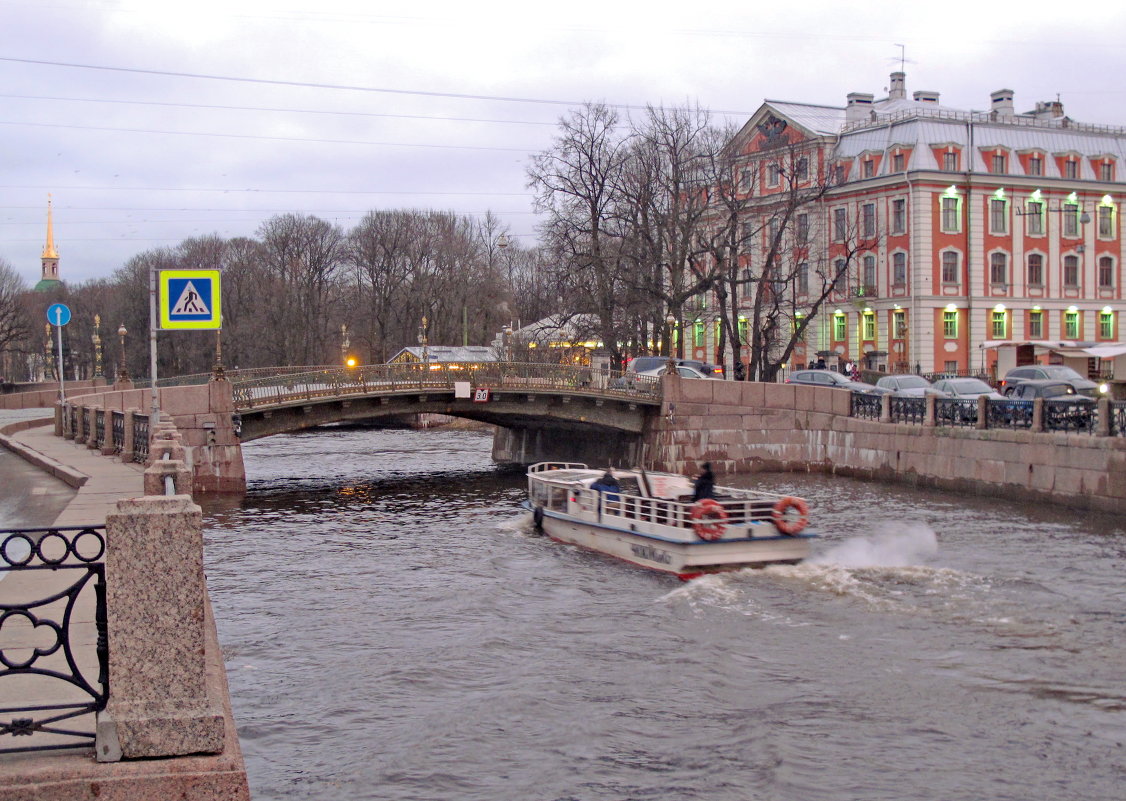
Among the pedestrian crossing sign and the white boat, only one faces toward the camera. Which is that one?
the pedestrian crossing sign

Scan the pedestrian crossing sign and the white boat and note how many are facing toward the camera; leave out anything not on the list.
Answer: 1

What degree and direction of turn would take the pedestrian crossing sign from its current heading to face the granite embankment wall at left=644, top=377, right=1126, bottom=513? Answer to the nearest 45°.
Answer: approximately 135° to its left

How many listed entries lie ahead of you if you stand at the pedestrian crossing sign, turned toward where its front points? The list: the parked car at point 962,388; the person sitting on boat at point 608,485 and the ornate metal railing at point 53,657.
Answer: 1

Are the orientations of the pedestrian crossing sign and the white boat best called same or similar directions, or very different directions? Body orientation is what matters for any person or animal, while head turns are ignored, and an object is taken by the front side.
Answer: very different directions

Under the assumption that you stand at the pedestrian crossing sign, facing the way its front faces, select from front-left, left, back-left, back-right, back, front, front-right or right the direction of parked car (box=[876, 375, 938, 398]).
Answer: back-left

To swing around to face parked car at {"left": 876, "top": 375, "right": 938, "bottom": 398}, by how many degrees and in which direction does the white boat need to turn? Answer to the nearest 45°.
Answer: approximately 45° to its right

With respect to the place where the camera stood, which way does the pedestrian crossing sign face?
facing the viewer

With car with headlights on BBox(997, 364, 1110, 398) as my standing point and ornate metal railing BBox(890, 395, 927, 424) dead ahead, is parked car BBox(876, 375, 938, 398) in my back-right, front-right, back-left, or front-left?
front-right

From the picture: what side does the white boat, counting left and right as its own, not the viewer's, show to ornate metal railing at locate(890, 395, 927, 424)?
right

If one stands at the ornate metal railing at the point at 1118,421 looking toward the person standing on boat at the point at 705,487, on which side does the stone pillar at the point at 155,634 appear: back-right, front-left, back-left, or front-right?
front-left

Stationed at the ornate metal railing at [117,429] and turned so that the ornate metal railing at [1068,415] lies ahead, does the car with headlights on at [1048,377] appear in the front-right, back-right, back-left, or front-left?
front-left

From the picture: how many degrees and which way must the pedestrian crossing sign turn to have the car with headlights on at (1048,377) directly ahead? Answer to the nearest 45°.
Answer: approximately 135° to its left

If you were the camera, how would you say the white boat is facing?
facing away from the viewer and to the left of the viewer

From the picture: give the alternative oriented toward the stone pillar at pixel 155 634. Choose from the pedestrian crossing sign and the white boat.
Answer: the pedestrian crossing sign

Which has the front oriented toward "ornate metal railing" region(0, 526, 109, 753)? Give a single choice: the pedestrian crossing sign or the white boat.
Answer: the pedestrian crossing sign

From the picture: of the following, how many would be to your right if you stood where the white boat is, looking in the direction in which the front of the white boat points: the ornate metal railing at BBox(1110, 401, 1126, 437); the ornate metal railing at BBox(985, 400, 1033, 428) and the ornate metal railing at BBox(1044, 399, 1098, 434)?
3
